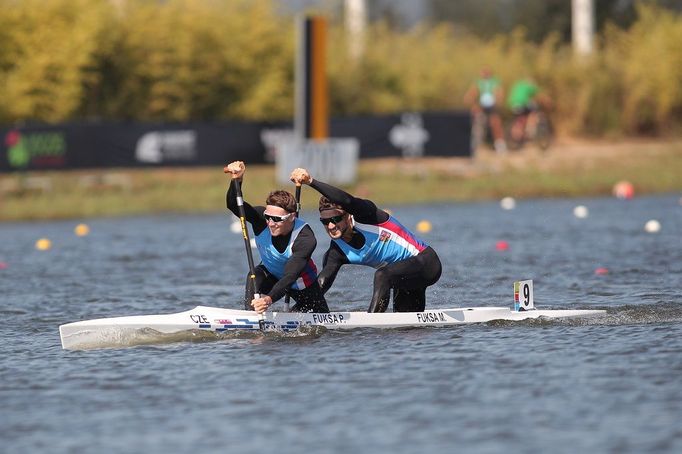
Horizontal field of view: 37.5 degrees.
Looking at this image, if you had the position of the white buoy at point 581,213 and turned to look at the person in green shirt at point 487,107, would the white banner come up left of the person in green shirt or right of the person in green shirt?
left

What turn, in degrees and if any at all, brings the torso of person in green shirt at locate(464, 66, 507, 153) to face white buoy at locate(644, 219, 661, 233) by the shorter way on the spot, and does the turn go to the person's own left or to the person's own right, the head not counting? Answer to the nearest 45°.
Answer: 0° — they already face it

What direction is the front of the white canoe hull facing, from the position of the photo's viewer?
facing to the left of the viewer

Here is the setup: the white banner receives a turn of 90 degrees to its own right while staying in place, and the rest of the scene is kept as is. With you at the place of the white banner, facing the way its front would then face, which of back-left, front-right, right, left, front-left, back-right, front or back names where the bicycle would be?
back-right

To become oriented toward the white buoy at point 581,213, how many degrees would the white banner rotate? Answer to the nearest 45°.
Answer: approximately 45° to its left

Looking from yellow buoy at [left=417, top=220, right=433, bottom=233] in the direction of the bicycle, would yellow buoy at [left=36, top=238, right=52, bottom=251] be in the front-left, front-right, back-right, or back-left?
back-left

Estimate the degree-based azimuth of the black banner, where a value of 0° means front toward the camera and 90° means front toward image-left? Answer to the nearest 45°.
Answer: approximately 0°

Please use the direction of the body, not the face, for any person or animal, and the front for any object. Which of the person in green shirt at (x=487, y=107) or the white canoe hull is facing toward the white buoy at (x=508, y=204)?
the person in green shirt

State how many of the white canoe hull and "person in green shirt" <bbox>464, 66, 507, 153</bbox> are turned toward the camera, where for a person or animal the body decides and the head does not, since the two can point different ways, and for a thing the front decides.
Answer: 1

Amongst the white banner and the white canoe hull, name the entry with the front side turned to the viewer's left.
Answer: the white canoe hull

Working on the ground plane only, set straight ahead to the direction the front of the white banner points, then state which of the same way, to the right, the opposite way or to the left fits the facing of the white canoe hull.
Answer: to the right

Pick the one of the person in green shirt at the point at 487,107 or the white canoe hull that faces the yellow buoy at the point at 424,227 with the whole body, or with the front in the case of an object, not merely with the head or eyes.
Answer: the person in green shirt

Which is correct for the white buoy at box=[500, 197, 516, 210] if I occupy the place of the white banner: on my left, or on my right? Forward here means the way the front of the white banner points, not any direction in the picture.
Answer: on my left

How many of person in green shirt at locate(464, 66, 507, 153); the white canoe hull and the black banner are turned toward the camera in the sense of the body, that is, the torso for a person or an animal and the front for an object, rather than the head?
2
